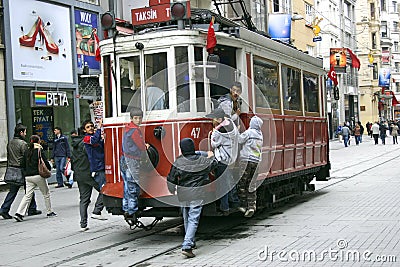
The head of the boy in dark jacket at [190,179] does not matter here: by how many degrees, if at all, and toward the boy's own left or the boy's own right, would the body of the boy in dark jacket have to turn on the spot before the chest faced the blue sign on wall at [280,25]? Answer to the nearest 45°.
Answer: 0° — they already face it

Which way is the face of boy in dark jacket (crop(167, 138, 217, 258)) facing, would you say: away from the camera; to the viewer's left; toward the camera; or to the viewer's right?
away from the camera

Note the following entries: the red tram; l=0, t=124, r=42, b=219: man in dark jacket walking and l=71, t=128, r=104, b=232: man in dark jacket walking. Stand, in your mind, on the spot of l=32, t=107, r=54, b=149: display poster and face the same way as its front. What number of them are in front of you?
3

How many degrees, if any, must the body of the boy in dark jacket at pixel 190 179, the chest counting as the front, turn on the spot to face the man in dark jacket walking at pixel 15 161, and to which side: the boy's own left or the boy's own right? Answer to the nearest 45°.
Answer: approximately 45° to the boy's own left

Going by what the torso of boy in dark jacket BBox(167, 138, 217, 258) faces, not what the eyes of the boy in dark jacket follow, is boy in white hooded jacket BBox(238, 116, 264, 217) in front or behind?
in front

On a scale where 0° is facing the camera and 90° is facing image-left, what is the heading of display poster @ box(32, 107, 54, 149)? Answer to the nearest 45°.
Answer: approximately 0°

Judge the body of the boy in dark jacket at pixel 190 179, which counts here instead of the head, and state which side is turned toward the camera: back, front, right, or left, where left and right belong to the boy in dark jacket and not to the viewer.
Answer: back

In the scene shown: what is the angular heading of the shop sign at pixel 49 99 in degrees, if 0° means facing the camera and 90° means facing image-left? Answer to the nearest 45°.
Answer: approximately 0°

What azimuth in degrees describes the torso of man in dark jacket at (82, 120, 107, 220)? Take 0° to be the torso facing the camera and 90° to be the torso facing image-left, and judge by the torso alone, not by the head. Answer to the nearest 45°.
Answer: approximately 315°

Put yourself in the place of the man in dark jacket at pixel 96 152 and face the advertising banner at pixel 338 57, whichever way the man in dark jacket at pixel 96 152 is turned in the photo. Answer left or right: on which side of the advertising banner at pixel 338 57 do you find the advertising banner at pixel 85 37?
left
